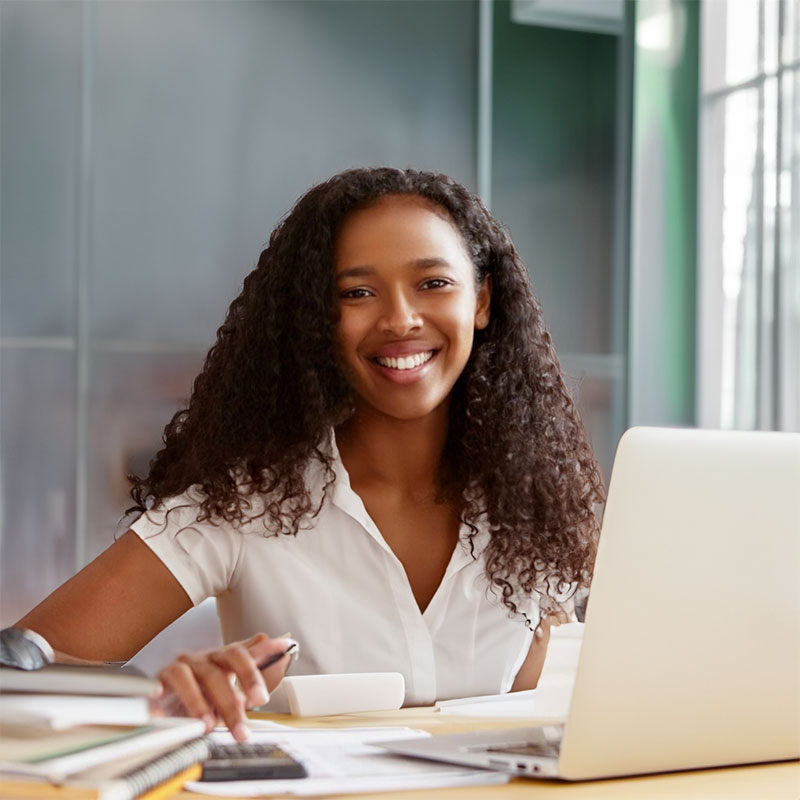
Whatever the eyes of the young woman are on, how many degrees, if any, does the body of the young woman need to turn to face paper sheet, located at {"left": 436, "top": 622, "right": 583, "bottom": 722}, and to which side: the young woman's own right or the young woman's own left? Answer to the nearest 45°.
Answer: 0° — they already face it

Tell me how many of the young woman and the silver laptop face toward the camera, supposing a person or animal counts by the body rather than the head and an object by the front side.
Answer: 1

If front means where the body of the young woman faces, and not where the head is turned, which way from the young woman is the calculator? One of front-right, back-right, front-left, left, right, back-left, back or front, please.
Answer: front

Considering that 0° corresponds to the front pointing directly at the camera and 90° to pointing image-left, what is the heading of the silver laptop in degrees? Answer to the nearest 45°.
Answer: approximately 135°

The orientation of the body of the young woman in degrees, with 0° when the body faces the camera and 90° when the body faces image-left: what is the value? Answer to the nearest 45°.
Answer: approximately 0°

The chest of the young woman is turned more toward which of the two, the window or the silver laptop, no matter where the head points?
the silver laptop

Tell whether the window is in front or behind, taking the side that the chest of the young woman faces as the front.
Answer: behind

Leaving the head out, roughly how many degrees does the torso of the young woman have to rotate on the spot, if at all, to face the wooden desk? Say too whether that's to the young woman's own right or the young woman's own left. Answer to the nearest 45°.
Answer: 0° — they already face it
